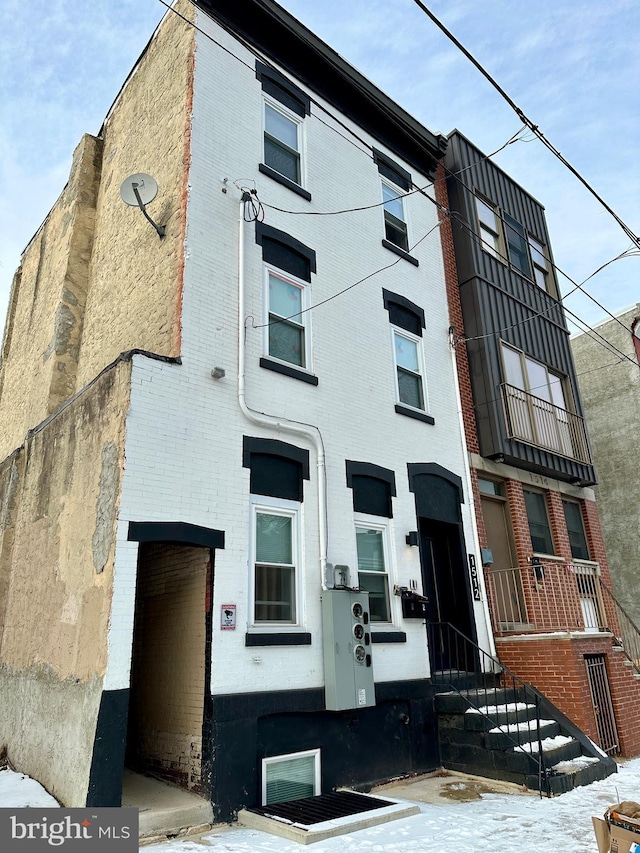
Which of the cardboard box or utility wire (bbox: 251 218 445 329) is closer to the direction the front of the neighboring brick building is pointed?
the cardboard box

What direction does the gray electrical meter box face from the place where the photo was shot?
facing the viewer and to the right of the viewer

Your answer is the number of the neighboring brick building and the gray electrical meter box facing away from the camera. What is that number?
0

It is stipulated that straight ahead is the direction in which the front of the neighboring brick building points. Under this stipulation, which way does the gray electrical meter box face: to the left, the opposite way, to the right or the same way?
the same way

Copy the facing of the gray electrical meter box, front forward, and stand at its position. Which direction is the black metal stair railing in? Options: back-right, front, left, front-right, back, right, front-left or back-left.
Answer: left

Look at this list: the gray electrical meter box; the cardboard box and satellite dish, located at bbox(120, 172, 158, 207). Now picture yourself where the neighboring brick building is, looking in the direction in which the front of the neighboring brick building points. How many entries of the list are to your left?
0

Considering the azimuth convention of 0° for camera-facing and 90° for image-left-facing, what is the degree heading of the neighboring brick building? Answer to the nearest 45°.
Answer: approximately 315°

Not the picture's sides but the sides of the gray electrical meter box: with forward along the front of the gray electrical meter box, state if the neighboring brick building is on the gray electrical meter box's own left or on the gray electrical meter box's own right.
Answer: on the gray electrical meter box's own left

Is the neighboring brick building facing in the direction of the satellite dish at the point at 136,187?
no
